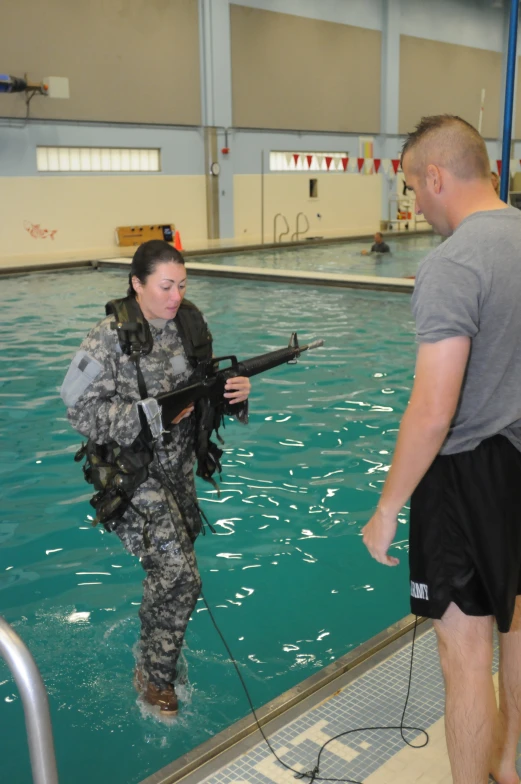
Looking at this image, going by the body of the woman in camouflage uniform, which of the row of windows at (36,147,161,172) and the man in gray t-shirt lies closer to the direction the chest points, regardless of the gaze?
the man in gray t-shirt

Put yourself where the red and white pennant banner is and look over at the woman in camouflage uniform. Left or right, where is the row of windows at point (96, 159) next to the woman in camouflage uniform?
right

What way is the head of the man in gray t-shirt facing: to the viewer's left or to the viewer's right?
to the viewer's left

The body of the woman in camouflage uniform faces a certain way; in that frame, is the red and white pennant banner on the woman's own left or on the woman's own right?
on the woman's own left

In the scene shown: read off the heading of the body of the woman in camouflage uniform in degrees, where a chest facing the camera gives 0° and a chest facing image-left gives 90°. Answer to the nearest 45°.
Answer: approximately 315°

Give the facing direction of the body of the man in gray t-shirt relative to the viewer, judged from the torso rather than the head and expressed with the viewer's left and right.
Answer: facing away from the viewer and to the left of the viewer

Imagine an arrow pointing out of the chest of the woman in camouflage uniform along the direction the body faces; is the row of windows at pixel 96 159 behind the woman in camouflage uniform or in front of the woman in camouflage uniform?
behind

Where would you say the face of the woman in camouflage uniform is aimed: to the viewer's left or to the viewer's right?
to the viewer's right
